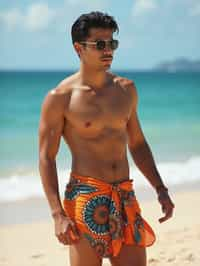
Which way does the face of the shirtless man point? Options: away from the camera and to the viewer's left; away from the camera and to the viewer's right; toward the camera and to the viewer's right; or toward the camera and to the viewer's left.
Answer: toward the camera and to the viewer's right

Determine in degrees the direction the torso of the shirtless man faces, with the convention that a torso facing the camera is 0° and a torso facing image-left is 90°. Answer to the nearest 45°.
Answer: approximately 315°
